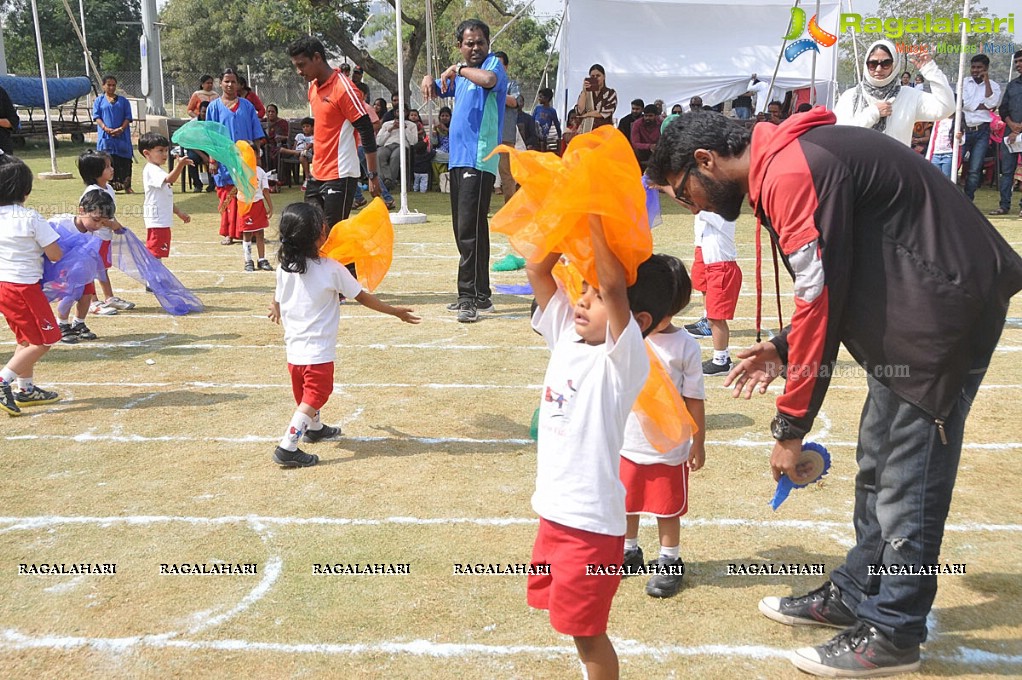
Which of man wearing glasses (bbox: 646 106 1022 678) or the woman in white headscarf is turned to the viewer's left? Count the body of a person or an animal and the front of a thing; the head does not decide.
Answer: the man wearing glasses

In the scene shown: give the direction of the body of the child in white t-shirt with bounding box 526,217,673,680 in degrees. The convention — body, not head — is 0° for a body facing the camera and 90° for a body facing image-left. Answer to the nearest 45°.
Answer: approximately 45°

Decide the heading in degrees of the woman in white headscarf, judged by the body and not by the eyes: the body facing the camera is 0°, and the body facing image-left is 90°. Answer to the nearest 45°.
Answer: approximately 0°

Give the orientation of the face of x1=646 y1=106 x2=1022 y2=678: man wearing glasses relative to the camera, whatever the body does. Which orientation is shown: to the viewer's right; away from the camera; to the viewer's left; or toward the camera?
to the viewer's left

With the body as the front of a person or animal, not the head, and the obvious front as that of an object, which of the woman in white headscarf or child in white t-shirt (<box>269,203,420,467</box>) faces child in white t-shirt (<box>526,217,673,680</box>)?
the woman in white headscarf

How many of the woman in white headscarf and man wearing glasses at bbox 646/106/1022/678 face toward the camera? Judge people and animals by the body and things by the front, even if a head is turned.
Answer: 1

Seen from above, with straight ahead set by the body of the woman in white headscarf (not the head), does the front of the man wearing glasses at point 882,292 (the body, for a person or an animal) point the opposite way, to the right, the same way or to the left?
to the right

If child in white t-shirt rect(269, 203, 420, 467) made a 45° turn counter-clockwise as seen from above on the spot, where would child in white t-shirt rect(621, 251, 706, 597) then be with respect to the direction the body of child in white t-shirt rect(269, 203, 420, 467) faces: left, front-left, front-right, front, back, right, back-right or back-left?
back-right

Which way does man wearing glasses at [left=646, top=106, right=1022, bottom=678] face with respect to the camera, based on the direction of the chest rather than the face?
to the viewer's left

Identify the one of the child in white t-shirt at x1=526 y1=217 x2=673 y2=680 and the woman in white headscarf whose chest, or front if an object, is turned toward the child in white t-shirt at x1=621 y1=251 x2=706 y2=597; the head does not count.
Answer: the woman in white headscarf

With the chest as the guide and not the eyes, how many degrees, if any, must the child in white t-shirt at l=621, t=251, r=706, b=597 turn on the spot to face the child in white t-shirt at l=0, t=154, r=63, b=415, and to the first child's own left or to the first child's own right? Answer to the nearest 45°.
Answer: approximately 90° to the first child's own right

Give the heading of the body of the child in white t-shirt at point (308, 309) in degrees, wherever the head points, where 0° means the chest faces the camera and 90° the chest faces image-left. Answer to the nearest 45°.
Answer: approximately 225°
